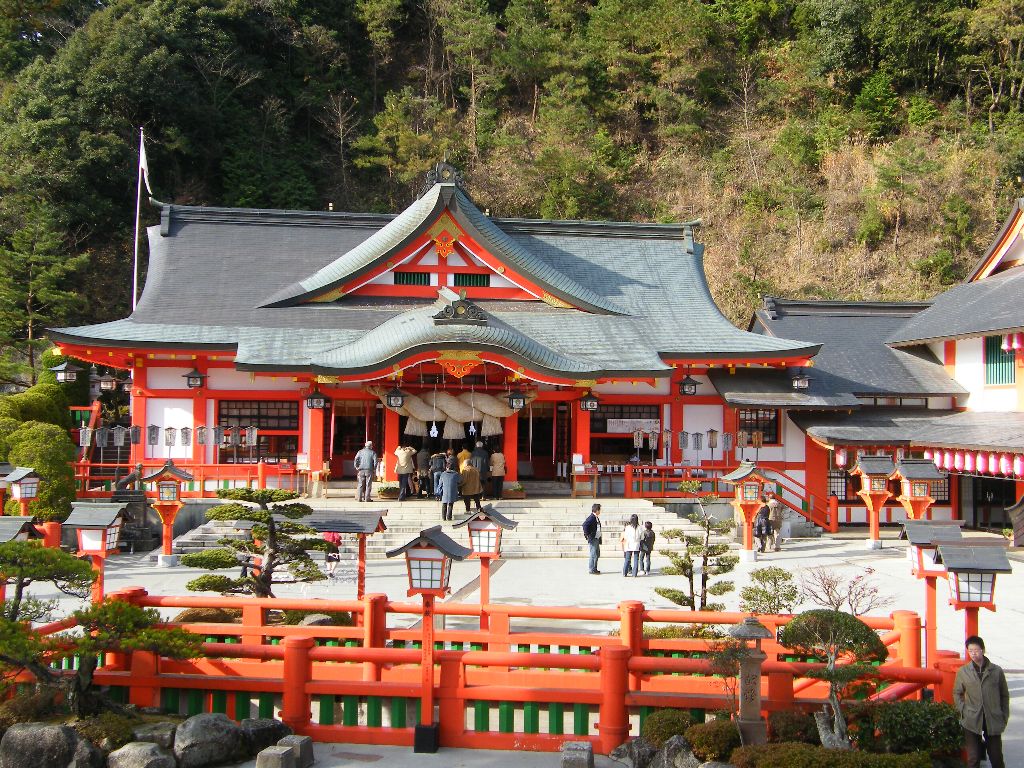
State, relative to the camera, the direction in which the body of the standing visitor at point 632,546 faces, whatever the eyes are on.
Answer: away from the camera

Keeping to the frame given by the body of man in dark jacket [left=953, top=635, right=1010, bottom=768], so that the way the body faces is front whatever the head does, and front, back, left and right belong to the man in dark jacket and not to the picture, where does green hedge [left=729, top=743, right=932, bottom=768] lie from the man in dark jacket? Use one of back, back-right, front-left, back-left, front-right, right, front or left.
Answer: front-right

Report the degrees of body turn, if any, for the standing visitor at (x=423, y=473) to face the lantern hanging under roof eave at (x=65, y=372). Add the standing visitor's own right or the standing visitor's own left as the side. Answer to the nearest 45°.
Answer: approximately 90° to the standing visitor's own left

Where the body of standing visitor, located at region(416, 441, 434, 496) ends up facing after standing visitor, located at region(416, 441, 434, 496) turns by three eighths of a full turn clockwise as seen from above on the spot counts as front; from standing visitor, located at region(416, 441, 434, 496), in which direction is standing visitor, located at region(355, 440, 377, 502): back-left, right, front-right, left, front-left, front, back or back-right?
right

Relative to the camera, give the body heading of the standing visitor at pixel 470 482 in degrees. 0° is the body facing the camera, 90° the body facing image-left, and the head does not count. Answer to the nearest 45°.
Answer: approximately 180°

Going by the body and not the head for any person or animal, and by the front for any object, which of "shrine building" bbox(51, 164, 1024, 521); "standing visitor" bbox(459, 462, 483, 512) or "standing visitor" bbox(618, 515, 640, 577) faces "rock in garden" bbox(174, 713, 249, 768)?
the shrine building

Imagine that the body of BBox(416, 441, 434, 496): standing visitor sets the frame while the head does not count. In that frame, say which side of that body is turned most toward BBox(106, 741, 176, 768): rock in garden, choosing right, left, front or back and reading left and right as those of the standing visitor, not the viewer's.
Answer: back

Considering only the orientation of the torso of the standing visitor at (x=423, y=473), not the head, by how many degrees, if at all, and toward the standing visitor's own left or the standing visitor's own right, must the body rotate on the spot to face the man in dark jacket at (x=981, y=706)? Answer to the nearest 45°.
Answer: approximately 180°

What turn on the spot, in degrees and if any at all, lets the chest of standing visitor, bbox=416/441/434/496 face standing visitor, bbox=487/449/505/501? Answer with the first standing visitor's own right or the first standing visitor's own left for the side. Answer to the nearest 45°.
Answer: approximately 90° to the first standing visitor's own right

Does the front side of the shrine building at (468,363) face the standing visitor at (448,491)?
yes

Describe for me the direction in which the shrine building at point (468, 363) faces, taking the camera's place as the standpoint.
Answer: facing the viewer

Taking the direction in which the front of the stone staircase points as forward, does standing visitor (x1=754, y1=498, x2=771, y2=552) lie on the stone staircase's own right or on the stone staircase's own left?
on the stone staircase's own left

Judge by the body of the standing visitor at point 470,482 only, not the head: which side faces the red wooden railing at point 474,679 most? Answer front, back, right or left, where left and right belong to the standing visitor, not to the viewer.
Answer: back

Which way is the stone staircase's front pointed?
toward the camera
